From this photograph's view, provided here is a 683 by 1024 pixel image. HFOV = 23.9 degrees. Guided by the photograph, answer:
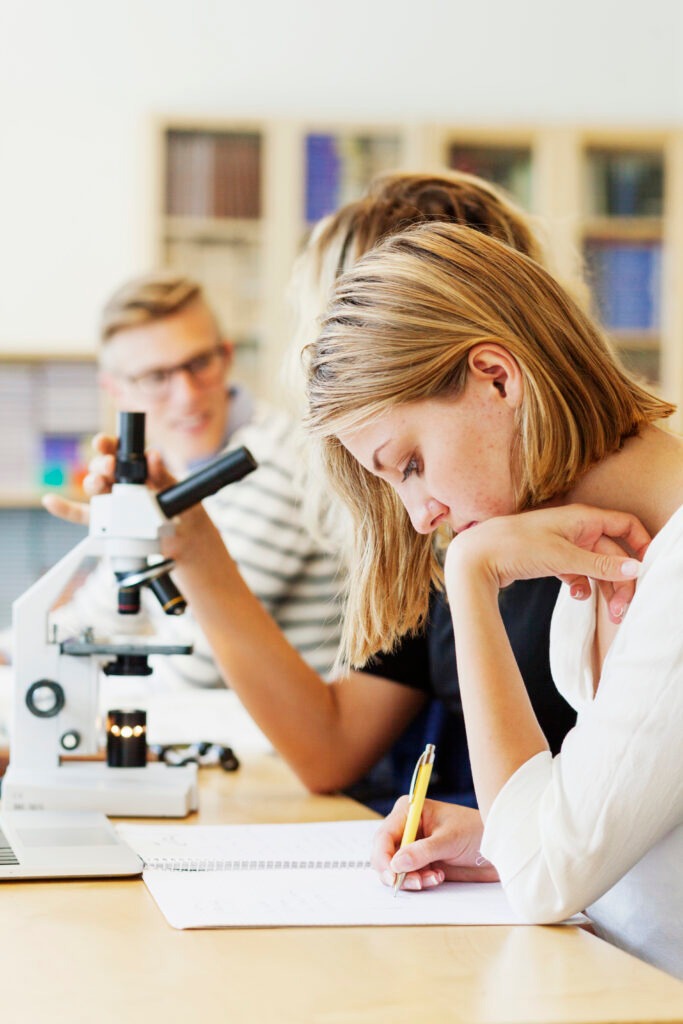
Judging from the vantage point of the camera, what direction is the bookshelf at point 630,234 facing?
facing the viewer

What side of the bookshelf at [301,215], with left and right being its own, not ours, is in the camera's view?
front

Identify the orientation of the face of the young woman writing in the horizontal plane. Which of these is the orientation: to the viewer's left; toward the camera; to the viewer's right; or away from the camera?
to the viewer's left

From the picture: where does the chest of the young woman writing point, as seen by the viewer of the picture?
to the viewer's left

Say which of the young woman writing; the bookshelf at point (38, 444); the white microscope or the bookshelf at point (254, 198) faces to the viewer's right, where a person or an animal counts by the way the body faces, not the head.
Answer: the white microscope

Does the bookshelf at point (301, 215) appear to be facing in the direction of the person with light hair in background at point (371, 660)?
yes

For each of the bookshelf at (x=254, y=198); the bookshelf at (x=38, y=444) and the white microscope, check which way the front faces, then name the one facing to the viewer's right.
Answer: the white microscope

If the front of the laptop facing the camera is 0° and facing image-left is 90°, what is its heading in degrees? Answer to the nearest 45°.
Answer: approximately 270°

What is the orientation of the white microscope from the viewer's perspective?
to the viewer's right

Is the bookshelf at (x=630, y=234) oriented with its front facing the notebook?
yes

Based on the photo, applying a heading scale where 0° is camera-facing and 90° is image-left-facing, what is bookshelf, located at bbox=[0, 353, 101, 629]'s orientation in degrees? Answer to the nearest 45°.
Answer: approximately 0°
